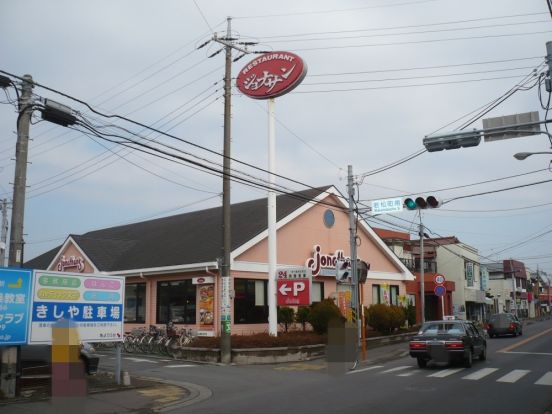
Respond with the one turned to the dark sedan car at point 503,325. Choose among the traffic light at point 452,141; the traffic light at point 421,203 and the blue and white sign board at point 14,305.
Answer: the traffic light at point 452,141

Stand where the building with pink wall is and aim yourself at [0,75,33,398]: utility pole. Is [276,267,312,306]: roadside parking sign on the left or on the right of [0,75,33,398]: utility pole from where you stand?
left

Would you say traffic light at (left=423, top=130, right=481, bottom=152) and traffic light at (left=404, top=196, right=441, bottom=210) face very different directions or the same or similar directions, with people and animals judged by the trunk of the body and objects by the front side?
very different directions

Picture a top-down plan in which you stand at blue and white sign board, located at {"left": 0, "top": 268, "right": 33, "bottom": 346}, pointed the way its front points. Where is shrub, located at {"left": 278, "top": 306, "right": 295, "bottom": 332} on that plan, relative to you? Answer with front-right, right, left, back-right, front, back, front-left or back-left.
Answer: back-left

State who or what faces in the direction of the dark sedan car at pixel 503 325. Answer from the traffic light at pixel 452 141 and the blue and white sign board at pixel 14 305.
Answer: the traffic light

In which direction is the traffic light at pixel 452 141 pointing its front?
away from the camera

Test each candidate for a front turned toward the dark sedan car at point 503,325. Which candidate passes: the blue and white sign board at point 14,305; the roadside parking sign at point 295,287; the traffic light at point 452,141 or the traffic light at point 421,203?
the traffic light at point 452,141
